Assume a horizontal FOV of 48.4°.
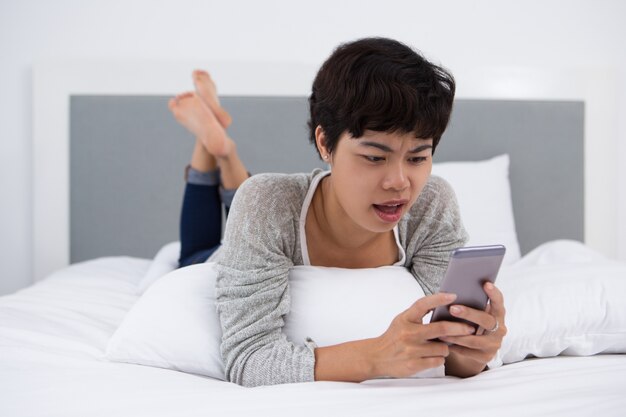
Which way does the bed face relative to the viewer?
toward the camera
